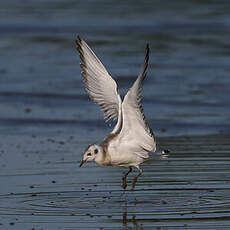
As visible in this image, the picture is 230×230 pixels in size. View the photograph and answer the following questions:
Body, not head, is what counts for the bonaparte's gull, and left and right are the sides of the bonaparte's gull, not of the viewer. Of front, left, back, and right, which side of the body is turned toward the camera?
left

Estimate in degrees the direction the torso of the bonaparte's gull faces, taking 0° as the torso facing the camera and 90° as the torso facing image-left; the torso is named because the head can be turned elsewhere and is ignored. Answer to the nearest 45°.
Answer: approximately 90°
